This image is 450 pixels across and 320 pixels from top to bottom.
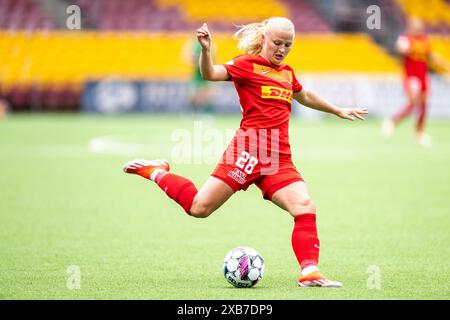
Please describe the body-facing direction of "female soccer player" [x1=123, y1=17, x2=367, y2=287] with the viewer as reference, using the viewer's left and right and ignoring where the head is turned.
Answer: facing the viewer and to the right of the viewer
